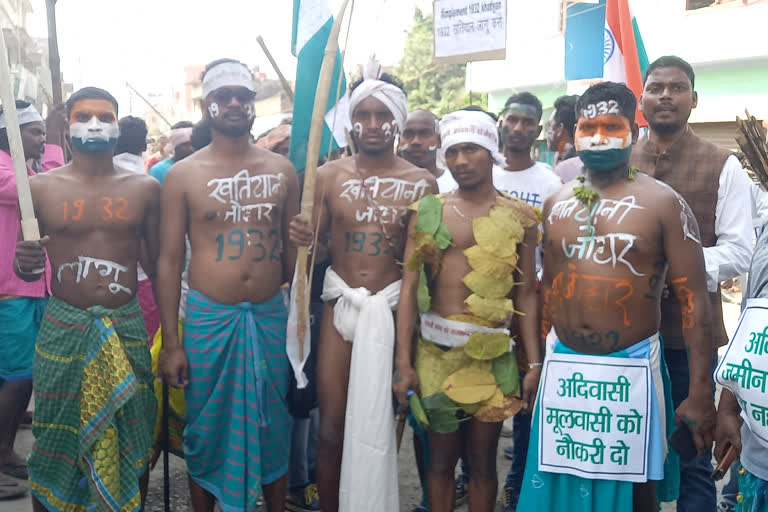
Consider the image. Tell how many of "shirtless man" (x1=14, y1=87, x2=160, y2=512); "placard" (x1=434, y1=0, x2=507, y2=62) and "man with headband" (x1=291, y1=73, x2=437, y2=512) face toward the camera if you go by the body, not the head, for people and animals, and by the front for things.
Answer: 3

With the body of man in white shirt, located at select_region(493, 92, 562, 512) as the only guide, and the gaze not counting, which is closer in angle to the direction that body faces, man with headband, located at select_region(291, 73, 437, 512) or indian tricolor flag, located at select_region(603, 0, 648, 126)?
the man with headband

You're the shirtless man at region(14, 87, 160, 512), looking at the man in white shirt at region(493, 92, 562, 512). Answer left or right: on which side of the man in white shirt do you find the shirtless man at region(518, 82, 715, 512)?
right

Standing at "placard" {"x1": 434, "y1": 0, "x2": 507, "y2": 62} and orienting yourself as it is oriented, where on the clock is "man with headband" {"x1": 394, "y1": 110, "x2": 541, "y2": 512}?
The man with headband is roughly at 12 o'clock from the placard.

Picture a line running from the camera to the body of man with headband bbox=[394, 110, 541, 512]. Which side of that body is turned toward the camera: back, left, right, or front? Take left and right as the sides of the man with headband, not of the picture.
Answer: front

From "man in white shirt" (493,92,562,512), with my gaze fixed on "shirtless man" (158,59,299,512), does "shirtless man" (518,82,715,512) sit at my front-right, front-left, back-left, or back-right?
front-left

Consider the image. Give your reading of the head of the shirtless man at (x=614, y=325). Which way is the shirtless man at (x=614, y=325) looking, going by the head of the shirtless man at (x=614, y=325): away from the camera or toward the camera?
toward the camera

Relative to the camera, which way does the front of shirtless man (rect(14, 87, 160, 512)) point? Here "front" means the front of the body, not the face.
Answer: toward the camera

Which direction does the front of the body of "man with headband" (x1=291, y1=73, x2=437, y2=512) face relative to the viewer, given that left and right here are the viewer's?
facing the viewer

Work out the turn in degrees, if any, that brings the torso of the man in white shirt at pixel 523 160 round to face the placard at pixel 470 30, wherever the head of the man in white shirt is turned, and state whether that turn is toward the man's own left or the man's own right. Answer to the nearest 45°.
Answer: approximately 135° to the man's own right

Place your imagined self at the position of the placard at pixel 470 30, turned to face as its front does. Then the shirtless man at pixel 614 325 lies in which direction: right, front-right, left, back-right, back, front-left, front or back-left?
front

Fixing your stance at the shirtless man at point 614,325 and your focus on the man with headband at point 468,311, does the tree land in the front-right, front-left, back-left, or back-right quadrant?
front-right

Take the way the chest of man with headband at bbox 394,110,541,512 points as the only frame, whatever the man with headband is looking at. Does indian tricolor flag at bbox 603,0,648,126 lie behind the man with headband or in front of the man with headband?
behind

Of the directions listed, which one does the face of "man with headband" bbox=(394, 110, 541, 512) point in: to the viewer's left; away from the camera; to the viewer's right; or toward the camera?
toward the camera
